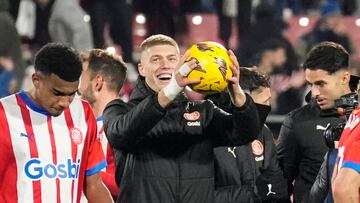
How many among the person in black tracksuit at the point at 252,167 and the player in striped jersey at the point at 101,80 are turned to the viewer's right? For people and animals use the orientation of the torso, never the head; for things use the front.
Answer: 0

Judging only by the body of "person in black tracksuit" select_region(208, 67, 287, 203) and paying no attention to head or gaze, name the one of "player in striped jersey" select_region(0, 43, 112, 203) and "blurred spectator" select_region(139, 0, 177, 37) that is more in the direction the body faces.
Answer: the player in striped jersey

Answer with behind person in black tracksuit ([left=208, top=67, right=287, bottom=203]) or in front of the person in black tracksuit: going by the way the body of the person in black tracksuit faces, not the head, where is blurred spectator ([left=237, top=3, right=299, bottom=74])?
behind

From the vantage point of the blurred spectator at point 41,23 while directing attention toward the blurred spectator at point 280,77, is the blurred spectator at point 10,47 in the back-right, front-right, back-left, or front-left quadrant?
back-right

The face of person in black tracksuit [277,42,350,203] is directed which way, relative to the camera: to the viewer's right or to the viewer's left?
to the viewer's left

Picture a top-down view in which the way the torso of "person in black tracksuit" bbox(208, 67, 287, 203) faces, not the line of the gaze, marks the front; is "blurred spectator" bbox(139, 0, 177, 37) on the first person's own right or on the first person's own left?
on the first person's own right

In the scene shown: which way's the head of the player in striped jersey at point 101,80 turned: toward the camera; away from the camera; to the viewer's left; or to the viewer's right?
to the viewer's left

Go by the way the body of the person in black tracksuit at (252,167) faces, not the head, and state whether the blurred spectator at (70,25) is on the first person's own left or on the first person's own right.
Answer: on the first person's own right

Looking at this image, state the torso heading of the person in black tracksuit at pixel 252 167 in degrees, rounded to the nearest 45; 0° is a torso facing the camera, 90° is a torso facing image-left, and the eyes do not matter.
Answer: approximately 45°
